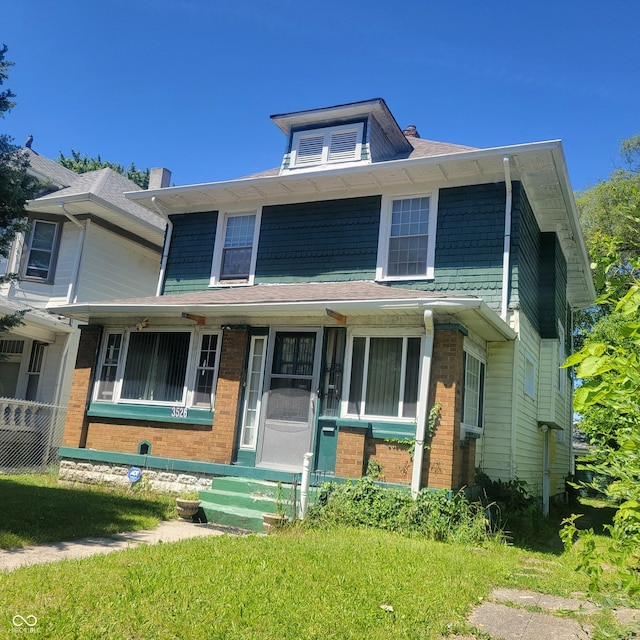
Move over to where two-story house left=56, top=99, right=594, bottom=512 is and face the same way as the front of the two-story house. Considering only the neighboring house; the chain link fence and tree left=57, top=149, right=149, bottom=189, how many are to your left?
0

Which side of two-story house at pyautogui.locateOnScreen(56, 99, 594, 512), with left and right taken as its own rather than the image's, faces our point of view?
front

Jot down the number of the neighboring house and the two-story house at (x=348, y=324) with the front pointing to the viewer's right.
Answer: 0

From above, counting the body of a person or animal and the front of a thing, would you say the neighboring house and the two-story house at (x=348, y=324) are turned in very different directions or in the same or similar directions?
same or similar directions

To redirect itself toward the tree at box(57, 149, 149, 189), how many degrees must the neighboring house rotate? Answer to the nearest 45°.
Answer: approximately 135° to its right

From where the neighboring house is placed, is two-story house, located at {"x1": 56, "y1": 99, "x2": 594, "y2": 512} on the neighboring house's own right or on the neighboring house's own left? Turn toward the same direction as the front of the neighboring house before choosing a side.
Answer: on the neighboring house's own left

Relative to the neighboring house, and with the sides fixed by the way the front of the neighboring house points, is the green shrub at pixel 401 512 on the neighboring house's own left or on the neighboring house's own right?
on the neighboring house's own left

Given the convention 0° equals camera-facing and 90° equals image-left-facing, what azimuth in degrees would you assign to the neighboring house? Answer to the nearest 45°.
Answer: approximately 45°

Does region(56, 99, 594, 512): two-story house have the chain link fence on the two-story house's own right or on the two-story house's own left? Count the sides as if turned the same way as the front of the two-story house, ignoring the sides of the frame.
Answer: on the two-story house's own right

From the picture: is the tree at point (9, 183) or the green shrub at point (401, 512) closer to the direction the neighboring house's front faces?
the tree

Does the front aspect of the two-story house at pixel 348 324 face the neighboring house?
no

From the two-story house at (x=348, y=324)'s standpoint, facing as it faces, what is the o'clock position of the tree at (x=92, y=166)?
The tree is roughly at 5 o'clock from the two-story house.
